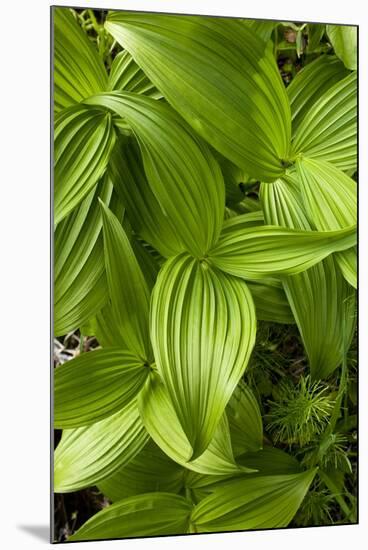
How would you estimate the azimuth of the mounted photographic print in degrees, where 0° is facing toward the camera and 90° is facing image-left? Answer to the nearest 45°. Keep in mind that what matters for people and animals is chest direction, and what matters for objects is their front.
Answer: approximately 315°
